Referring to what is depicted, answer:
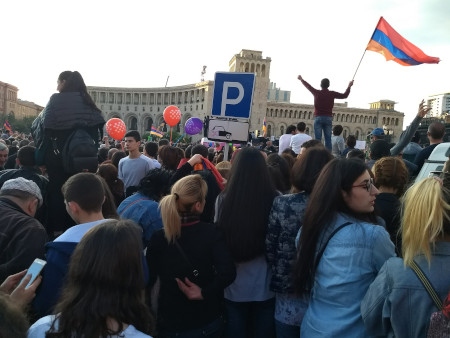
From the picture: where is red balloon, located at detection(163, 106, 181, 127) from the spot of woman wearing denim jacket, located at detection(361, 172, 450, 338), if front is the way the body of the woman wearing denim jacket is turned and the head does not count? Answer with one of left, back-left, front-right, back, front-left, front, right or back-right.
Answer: front-left

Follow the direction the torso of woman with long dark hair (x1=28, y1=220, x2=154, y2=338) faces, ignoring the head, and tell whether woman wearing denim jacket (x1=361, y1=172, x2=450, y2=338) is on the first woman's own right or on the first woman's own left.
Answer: on the first woman's own right

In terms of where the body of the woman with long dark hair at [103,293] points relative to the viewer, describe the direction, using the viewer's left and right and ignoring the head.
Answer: facing away from the viewer

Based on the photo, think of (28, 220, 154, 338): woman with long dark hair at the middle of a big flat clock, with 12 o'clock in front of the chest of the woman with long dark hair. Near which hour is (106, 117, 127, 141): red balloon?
The red balloon is roughly at 12 o'clock from the woman with long dark hair.

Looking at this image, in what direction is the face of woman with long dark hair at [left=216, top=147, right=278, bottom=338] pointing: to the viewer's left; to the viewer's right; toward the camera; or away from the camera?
away from the camera

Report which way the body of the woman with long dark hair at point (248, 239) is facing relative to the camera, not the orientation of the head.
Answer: away from the camera

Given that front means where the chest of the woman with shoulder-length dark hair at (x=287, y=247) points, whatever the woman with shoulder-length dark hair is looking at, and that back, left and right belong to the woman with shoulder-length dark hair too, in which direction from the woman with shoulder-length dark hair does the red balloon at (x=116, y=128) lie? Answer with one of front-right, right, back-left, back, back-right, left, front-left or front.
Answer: front-left

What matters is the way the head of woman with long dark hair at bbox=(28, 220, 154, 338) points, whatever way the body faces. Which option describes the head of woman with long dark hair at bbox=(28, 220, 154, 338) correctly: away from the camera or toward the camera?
away from the camera

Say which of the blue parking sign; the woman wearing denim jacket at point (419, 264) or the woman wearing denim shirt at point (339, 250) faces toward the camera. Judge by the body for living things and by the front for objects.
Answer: the blue parking sign

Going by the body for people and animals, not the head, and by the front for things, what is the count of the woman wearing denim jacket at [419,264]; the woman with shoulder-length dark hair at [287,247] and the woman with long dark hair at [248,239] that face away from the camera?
3

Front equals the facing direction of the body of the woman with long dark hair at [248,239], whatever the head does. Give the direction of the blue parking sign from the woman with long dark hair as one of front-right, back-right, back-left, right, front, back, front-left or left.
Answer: front

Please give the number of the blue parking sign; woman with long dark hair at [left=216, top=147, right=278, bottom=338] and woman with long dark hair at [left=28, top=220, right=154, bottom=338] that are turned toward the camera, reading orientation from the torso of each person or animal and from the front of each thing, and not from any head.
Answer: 1

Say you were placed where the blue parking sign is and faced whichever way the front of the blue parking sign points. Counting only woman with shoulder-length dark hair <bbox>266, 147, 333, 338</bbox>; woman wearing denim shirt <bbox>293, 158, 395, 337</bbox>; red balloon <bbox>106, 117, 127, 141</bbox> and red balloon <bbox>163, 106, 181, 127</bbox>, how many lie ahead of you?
2

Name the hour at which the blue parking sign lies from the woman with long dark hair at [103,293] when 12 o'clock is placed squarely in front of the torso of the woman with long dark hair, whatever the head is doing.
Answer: The blue parking sign is roughly at 1 o'clock from the woman with long dark hair.

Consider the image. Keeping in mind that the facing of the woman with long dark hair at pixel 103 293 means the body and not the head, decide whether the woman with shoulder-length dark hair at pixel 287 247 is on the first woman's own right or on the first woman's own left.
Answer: on the first woman's own right

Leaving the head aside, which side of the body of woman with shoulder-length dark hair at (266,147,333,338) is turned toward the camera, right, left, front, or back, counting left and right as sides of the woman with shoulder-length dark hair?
back

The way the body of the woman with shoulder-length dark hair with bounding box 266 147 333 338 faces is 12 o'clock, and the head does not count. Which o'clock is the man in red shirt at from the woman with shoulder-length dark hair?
The man in red shirt is roughly at 12 o'clock from the woman with shoulder-length dark hair.

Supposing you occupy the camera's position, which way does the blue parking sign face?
facing the viewer
